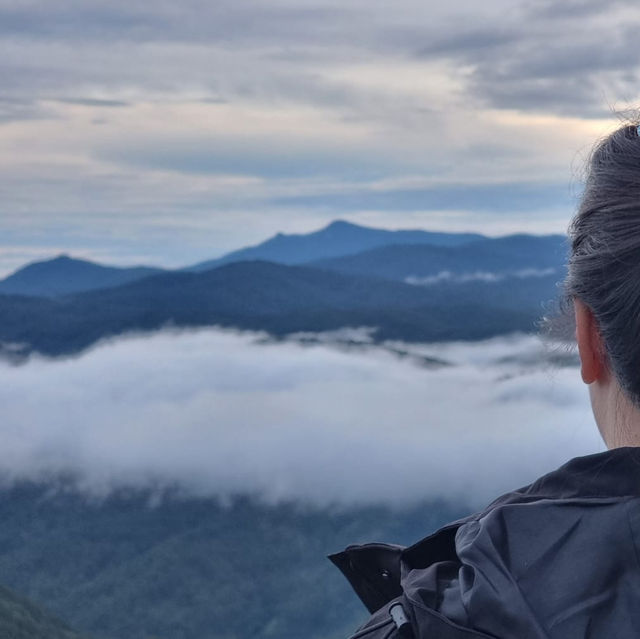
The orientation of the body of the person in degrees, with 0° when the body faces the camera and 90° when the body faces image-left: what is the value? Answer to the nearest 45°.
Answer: approximately 180°

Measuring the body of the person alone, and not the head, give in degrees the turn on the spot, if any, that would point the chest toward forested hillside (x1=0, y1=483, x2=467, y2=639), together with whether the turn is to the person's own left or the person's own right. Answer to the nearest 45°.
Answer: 0° — they already face it

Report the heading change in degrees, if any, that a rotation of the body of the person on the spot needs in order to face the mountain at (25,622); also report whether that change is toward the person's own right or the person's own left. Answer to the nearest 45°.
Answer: approximately 45° to the person's own left

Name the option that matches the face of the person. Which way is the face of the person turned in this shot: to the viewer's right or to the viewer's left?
to the viewer's left
